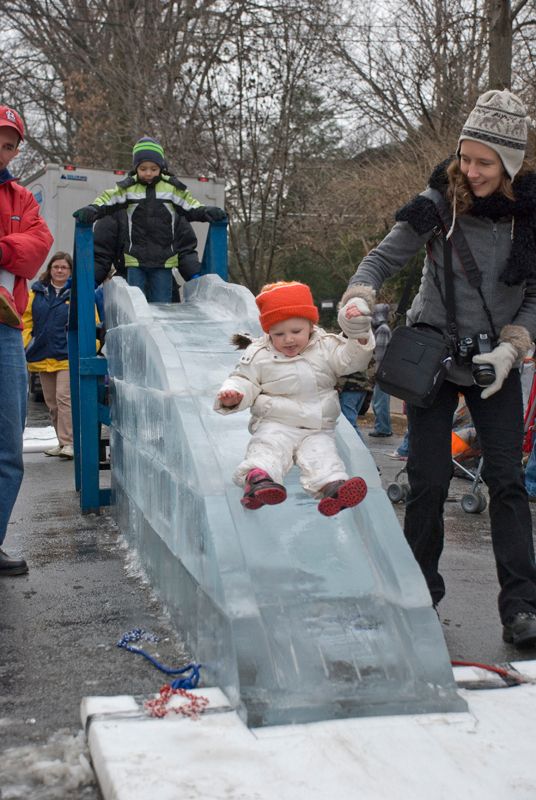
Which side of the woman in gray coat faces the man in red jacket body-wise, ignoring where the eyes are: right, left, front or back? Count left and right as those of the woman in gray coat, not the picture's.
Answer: right

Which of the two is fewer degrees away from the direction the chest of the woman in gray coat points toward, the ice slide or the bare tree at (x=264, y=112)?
the ice slide

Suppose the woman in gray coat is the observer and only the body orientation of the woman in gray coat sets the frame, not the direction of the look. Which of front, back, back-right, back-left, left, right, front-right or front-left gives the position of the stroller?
back

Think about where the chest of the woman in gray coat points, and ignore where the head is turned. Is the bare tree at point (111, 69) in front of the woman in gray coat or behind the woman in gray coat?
behind

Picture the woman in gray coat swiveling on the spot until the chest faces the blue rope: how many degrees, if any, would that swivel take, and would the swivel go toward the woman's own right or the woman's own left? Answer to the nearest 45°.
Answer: approximately 45° to the woman's own right

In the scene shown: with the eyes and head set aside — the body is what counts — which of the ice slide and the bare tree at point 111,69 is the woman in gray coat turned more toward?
the ice slide

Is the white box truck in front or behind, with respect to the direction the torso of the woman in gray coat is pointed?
behind

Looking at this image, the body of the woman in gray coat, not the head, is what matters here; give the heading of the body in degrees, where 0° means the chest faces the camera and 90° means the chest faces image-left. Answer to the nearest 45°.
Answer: approximately 0°

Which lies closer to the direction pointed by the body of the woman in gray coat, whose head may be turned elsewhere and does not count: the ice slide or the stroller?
the ice slide

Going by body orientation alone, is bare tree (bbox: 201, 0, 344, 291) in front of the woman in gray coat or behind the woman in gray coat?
behind
